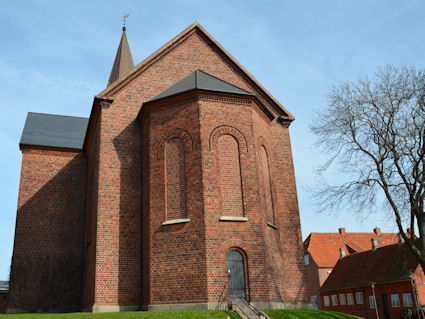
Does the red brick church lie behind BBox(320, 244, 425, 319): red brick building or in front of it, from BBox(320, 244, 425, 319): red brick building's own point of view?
in front

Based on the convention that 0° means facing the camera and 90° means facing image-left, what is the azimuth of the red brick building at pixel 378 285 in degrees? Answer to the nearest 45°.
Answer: approximately 45°
